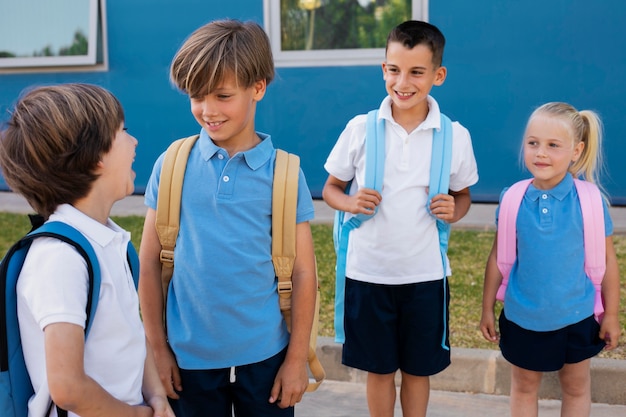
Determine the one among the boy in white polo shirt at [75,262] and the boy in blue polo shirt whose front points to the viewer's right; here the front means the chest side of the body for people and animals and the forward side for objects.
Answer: the boy in white polo shirt

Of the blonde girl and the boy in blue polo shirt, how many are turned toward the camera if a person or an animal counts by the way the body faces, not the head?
2

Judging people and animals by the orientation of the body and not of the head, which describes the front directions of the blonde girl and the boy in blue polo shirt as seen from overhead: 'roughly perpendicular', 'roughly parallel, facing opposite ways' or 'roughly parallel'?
roughly parallel

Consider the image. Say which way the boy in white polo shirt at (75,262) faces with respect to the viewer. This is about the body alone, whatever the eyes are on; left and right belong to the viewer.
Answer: facing to the right of the viewer

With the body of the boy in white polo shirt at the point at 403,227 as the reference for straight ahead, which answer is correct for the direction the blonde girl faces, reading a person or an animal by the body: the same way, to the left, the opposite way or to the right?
the same way

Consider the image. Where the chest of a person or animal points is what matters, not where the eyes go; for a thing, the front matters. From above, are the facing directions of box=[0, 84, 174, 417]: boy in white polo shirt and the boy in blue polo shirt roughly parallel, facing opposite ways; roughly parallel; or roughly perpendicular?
roughly perpendicular

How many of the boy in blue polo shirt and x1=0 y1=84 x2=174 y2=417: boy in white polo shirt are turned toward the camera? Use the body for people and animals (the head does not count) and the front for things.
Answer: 1

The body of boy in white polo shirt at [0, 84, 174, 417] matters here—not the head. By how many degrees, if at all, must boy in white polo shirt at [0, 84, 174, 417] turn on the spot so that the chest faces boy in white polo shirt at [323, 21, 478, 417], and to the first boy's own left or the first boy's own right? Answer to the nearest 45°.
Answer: approximately 45° to the first boy's own left

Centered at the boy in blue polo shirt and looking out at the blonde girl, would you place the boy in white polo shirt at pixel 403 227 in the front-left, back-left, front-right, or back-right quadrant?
front-left

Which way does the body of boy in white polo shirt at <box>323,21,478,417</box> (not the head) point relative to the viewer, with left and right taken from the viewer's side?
facing the viewer

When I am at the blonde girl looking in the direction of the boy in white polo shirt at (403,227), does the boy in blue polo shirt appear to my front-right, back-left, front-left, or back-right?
front-left

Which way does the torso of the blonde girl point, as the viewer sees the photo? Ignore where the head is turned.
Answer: toward the camera

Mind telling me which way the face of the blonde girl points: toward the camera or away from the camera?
toward the camera
